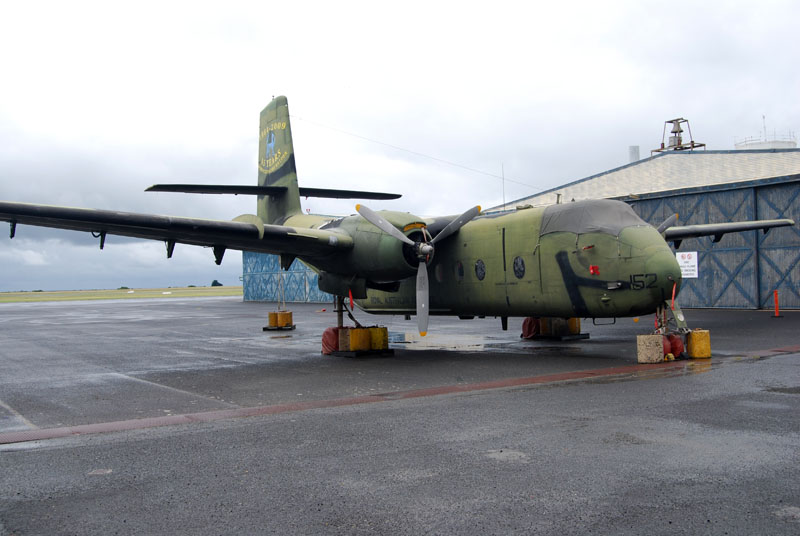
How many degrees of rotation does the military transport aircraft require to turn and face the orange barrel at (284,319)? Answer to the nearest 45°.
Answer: approximately 180°

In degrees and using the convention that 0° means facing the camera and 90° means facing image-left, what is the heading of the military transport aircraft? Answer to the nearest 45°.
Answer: approximately 315°

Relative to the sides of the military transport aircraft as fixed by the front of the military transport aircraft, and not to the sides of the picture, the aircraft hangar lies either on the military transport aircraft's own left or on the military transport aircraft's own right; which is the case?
on the military transport aircraft's own left

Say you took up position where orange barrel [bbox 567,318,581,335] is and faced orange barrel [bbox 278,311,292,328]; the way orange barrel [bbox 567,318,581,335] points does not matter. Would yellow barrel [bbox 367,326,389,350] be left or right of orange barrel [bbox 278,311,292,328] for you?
left
